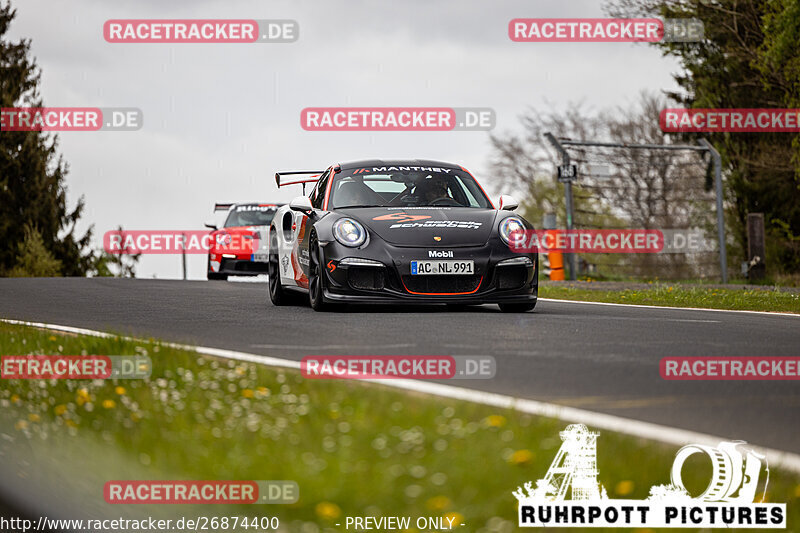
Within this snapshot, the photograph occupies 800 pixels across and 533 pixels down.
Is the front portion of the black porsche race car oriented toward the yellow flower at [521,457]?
yes

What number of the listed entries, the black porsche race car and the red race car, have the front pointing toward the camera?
2

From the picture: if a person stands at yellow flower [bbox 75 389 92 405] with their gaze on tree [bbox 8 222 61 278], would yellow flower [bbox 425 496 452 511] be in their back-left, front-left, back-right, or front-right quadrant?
back-right

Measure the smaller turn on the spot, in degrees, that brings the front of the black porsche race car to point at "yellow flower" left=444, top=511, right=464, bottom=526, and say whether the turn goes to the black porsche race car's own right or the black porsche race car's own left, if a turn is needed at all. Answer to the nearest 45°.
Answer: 0° — it already faces it

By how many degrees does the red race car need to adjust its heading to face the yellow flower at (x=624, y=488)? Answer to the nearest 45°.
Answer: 0° — it already faces it

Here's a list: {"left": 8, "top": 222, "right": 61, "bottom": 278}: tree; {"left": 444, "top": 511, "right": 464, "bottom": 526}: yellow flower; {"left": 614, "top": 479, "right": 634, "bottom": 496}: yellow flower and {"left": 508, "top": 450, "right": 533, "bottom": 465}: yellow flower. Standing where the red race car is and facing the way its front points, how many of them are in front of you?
3

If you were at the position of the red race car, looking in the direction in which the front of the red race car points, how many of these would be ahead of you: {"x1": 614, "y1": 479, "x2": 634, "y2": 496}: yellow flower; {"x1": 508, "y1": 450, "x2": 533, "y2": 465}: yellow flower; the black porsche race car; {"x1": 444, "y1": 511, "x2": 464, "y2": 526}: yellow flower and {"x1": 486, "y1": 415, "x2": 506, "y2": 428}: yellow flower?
5

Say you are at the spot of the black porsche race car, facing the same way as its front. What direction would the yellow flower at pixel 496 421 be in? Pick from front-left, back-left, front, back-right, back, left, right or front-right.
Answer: front

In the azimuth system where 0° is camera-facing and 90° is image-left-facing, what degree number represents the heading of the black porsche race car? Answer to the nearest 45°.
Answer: approximately 0°

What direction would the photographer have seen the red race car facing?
facing the viewer

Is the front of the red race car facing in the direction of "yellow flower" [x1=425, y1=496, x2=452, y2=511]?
yes

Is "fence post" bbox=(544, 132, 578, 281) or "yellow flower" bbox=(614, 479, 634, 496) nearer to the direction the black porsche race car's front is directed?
the yellow flower

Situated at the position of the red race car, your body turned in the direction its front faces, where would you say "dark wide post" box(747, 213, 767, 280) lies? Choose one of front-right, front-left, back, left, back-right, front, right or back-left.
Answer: left

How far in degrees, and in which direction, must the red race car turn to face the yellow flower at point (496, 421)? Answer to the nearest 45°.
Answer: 0° — it already faces it

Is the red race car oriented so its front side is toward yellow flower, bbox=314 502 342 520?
yes
